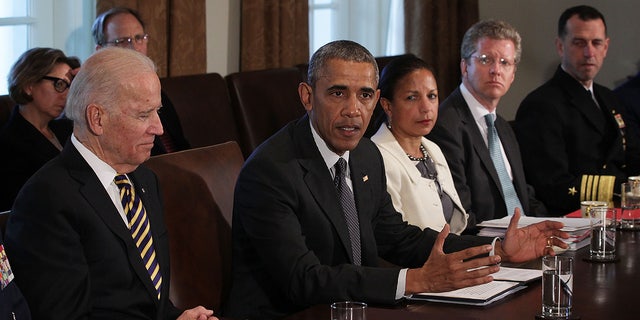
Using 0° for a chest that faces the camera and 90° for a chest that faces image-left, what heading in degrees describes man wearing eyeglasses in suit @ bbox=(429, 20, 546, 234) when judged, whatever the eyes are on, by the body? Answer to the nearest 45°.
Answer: approximately 315°

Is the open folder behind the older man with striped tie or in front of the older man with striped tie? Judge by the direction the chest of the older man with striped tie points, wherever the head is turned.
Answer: in front

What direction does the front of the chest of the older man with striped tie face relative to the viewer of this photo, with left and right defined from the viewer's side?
facing the viewer and to the right of the viewer

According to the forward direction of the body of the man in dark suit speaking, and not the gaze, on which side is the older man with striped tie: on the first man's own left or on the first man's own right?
on the first man's own right

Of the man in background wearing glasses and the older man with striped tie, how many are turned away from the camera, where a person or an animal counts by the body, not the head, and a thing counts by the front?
0

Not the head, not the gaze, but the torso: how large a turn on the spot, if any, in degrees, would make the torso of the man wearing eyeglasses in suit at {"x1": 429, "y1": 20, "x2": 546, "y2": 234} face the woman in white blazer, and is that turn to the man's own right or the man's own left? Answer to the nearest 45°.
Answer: approximately 45° to the man's own right

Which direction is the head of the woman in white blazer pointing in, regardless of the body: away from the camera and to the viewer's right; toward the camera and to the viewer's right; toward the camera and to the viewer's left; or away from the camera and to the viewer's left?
toward the camera and to the viewer's left

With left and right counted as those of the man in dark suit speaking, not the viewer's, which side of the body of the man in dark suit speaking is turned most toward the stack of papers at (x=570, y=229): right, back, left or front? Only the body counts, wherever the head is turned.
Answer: left

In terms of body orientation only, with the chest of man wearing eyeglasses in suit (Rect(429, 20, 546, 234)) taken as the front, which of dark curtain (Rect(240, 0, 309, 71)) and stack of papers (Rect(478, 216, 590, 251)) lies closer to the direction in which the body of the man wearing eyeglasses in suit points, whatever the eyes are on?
the stack of papers

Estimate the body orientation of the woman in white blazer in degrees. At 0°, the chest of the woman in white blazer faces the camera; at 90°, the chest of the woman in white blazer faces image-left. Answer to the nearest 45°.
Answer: approximately 315°

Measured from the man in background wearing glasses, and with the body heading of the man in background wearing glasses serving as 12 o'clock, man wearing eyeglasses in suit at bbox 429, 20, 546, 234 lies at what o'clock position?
The man wearing eyeglasses in suit is roughly at 11 o'clock from the man in background wearing glasses.

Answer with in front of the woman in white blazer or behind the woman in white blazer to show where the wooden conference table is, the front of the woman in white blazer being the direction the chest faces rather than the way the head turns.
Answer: in front
